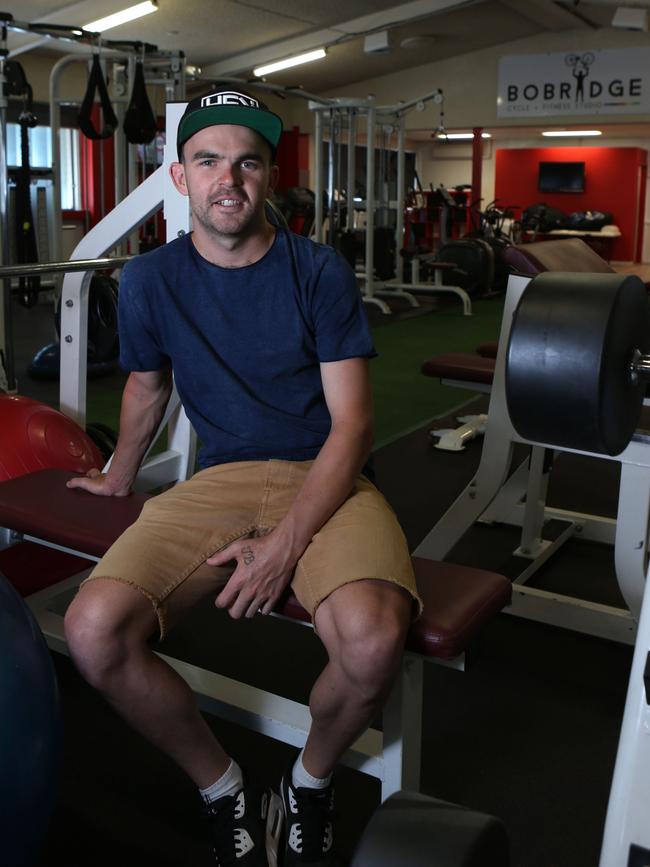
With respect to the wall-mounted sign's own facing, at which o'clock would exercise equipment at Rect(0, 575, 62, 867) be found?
The exercise equipment is roughly at 12 o'clock from the wall-mounted sign.

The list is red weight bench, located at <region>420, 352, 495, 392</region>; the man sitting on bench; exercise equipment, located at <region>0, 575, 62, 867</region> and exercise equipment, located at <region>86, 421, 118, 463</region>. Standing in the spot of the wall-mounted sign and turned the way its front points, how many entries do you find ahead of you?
4

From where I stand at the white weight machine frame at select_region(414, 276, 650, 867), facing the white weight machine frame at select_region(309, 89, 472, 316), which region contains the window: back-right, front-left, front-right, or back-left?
front-left

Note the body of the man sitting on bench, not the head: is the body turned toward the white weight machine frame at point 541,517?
no

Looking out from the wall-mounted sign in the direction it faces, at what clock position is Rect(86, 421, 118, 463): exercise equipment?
The exercise equipment is roughly at 12 o'clock from the wall-mounted sign.

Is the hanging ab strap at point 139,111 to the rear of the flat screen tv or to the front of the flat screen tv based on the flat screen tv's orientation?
to the front

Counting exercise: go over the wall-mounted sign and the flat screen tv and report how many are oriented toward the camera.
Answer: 2

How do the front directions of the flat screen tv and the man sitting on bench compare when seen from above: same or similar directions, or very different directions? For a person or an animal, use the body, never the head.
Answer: same or similar directions

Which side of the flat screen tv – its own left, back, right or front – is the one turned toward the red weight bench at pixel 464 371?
front

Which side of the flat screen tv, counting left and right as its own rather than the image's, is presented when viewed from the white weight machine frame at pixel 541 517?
front

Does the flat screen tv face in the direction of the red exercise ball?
yes

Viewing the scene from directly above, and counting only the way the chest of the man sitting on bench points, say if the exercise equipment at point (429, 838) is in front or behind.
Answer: in front

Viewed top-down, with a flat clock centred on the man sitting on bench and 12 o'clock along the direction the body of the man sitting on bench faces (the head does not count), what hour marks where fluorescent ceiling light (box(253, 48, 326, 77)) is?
The fluorescent ceiling light is roughly at 6 o'clock from the man sitting on bench.

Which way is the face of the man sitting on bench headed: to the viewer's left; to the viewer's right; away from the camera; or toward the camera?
toward the camera

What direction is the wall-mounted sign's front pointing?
toward the camera

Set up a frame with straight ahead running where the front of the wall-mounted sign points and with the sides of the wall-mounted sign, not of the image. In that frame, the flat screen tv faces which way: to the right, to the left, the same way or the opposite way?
the same way

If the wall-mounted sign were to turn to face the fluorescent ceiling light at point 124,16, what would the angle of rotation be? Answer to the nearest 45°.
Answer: approximately 45° to its right
